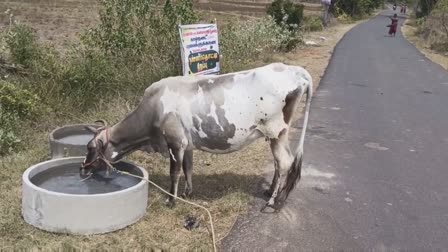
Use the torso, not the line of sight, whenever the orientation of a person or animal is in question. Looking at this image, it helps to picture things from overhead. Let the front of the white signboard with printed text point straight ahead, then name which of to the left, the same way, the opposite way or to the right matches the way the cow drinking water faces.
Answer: to the right

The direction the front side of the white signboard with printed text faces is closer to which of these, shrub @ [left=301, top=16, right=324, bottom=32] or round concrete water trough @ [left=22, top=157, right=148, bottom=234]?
the round concrete water trough

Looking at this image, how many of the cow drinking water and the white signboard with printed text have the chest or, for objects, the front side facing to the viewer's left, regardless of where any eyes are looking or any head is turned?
1

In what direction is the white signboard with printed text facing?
toward the camera

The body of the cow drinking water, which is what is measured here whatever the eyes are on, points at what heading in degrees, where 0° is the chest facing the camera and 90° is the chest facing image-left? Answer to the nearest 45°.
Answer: approximately 90°

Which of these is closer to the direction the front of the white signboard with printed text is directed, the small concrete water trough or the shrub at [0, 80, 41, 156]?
the small concrete water trough

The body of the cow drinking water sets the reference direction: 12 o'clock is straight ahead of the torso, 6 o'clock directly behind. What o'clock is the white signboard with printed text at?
The white signboard with printed text is roughly at 3 o'clock from the cow drinking water.

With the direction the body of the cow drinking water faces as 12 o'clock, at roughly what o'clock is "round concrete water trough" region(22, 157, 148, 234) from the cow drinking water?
The round concrete water trough is roughly at 11 o'clock from the cow drinking water.

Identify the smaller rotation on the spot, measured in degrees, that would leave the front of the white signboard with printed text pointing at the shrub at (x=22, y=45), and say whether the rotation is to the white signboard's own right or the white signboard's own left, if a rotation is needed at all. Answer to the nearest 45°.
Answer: approximately 90° to the white signboard's own right

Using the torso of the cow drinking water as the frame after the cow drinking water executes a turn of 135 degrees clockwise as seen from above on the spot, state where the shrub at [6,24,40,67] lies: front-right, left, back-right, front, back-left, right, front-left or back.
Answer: left

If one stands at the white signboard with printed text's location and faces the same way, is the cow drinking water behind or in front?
in front

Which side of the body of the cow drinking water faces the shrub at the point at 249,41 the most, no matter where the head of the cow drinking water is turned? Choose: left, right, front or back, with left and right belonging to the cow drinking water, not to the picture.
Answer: right

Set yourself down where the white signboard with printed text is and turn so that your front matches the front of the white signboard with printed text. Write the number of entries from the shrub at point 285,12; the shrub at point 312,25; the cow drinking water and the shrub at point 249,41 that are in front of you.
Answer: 1

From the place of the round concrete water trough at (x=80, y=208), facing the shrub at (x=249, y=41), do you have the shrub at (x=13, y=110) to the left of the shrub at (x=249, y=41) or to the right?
left

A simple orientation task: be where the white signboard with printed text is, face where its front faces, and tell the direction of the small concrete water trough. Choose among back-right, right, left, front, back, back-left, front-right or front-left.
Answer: front-right
